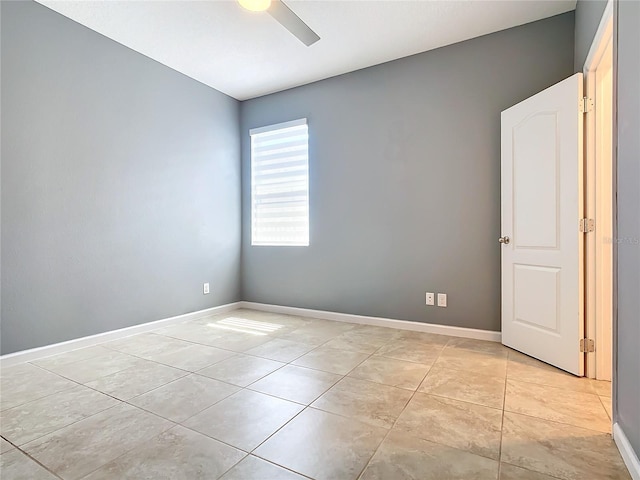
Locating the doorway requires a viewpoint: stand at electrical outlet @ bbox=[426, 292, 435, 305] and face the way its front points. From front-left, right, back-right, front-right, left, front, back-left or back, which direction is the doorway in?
front-left

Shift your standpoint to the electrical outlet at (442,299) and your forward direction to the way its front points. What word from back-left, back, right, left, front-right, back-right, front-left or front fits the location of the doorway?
front-left

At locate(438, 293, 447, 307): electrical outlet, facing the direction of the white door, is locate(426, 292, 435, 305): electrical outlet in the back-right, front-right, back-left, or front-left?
back-right

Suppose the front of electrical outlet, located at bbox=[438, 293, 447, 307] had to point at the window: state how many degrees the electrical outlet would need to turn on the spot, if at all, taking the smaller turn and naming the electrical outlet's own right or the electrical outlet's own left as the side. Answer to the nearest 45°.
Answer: approximately 90° to the electrical outlet's own right

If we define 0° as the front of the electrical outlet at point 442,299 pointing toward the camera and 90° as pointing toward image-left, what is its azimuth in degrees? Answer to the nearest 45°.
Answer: approximately 0°

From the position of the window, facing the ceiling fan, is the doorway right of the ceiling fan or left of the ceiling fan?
left

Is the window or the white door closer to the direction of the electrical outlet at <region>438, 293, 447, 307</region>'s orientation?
the white door

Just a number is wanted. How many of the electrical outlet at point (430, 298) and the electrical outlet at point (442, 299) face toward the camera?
2
